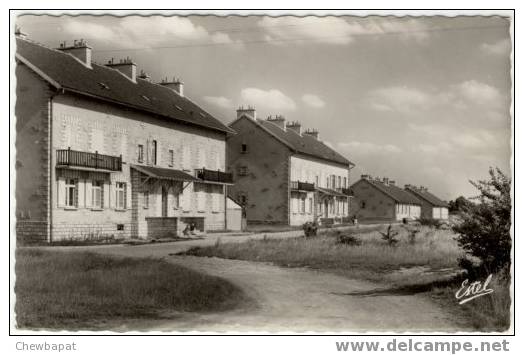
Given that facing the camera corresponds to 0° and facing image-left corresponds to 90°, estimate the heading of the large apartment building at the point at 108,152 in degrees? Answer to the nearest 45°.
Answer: approximately 315°

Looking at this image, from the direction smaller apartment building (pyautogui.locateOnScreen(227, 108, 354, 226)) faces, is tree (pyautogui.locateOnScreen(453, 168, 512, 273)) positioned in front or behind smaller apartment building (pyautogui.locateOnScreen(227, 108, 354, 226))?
in front

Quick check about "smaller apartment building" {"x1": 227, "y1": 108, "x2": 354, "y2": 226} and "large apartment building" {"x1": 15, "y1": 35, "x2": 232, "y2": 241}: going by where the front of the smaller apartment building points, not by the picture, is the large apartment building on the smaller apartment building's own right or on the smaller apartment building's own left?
on the smaller apartment building's own right

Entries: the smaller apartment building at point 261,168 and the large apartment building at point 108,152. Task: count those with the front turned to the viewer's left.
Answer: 0

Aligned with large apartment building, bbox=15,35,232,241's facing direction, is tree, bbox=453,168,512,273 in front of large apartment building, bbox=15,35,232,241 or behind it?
in front

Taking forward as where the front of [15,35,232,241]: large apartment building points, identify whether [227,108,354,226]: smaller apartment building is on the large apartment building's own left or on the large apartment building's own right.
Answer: on the large apartment building's own left

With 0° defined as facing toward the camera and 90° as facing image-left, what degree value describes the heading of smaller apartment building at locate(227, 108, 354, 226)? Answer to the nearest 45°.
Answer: approximately 315°
